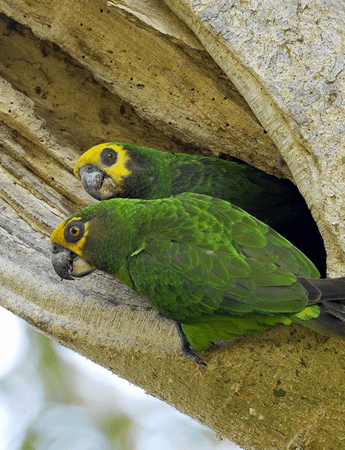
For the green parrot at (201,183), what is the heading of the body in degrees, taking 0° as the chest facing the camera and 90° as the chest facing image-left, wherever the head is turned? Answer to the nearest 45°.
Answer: approximately 90°

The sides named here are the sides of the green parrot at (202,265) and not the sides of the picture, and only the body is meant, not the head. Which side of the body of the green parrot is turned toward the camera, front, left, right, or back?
left

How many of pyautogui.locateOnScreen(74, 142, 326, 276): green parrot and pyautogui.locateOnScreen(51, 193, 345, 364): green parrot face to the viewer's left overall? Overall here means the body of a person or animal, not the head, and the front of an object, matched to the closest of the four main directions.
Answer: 2

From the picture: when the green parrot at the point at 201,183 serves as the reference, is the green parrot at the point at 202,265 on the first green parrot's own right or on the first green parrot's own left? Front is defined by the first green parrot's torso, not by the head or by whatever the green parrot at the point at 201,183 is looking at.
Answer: on the first green parrot's own left

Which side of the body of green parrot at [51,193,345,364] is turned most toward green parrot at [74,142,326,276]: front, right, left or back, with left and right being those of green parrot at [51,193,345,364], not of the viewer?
right

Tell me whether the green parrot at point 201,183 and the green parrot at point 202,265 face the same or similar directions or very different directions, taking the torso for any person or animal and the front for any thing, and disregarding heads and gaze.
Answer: same or similar directions
